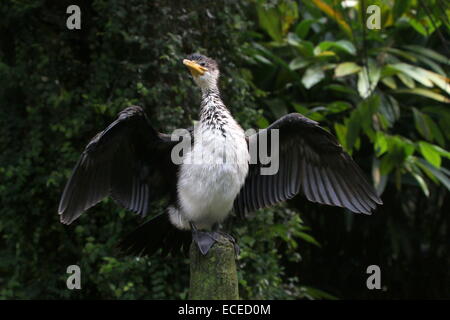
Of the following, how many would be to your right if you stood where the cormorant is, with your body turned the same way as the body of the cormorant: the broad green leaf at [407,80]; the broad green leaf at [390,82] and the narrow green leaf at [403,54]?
0

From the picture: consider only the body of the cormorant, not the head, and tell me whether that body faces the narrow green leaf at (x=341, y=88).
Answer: no

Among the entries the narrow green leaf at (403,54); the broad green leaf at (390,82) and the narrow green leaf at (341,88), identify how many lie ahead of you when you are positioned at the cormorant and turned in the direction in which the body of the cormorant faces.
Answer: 0

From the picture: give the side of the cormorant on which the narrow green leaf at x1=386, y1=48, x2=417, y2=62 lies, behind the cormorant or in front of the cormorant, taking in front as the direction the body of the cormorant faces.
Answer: behind

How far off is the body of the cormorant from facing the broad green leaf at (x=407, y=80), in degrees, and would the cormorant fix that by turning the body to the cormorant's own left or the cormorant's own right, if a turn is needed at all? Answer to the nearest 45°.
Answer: approximately 135° to the cormorant's own left

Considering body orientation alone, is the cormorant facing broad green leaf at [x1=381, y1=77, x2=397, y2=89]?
no

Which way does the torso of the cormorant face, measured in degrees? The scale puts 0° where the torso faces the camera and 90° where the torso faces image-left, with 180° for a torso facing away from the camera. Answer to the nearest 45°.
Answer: approximately 0°

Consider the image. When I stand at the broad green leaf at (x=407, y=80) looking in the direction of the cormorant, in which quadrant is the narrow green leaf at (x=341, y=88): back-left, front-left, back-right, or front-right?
front-right
